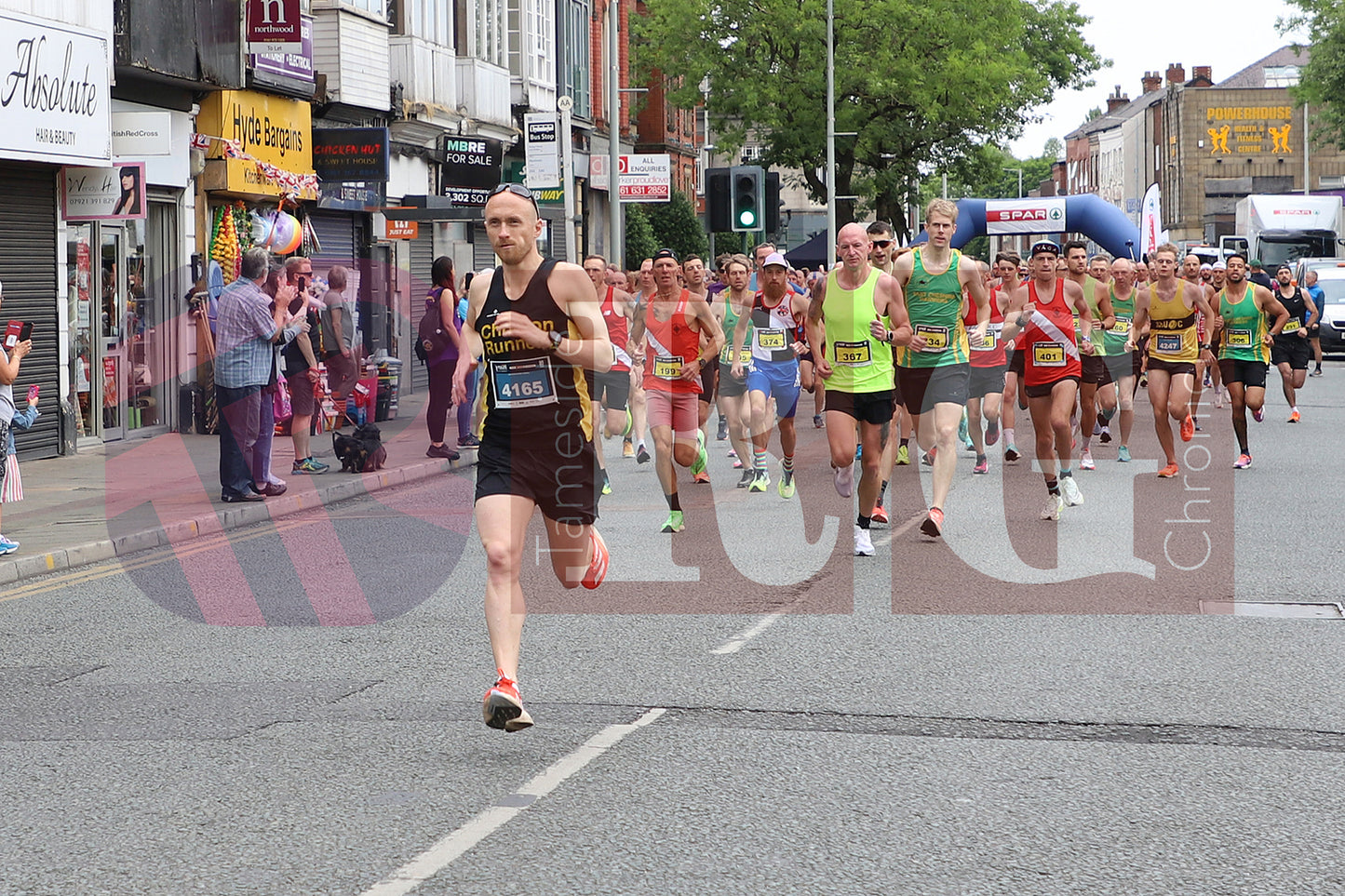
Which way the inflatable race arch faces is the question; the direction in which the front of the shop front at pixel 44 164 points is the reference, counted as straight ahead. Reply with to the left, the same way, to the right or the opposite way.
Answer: to the right

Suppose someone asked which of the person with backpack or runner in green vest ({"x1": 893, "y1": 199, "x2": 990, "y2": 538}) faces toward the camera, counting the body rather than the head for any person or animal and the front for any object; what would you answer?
the runner in green vest

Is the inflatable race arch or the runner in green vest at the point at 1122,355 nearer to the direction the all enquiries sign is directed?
the runner in green vest

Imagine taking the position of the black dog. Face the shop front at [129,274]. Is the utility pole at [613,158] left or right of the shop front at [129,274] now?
right

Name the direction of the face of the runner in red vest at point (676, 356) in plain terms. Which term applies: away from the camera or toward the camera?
toward the camera

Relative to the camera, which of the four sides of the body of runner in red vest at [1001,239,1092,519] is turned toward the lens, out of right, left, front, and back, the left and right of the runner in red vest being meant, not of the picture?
front

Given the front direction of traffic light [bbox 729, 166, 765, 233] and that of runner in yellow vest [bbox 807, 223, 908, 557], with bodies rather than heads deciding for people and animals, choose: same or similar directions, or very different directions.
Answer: same or similar directions

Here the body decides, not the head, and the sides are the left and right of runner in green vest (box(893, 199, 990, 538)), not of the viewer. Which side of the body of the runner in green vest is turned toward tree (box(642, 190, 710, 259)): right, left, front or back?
back

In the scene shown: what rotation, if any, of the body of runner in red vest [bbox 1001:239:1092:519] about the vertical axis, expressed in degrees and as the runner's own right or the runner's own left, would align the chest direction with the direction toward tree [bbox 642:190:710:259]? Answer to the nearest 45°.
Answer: approximately 180°

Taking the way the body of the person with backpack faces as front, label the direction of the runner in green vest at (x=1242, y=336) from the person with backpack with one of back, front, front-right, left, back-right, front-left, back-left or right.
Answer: front

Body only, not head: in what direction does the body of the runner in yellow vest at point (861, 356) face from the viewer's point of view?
toward the camera

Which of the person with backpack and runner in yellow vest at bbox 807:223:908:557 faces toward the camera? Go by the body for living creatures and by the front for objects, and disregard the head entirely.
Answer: the runner in yellow vest

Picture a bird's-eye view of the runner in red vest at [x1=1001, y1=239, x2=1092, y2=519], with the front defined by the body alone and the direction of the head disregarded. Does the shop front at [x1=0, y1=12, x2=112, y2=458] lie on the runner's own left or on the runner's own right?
on the runner's own right

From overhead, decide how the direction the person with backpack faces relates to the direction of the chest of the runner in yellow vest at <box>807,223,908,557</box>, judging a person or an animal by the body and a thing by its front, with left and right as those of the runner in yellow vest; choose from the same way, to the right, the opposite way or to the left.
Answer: to the left

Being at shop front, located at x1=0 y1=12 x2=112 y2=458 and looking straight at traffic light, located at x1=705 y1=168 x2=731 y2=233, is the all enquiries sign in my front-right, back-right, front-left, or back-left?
front-left
